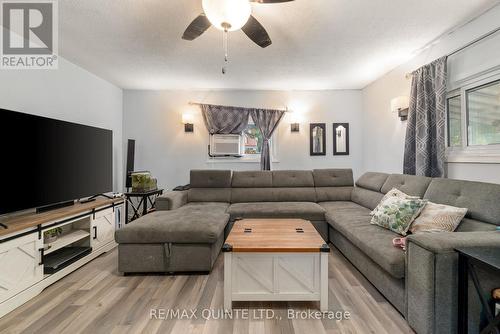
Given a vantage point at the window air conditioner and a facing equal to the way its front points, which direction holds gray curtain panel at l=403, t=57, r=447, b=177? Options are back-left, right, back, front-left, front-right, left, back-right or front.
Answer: front-left

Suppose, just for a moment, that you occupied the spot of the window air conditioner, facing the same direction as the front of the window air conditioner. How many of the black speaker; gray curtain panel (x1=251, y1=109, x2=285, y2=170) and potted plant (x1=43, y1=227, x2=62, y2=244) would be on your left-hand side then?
1

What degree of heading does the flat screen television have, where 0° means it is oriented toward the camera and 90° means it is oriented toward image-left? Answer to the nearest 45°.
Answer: approximately 315°

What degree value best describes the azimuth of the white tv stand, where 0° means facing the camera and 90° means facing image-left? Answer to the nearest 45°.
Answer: approximately 315°

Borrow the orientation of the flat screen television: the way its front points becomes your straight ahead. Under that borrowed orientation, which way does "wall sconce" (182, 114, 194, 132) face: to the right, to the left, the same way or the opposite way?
to the right

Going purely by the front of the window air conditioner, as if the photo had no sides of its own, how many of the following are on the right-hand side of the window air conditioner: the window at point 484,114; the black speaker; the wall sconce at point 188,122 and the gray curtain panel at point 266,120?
2

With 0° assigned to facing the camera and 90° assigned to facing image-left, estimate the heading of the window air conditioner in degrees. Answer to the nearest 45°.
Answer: approximately 0°

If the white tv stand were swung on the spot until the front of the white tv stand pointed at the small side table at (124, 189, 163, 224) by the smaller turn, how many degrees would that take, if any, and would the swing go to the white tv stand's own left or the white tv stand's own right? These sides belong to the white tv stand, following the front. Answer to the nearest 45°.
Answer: approximately 90° to the white tv stand's own left

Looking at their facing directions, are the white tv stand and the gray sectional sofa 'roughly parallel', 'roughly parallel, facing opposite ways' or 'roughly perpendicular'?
roughly perpendicular

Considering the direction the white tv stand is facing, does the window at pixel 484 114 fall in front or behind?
in front

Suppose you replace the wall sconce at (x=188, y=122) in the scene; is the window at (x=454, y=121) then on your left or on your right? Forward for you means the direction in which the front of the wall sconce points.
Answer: on your left

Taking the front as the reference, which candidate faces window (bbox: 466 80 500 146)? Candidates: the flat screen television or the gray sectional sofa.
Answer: the flat screen television

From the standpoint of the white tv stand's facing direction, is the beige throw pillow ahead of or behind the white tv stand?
ahead

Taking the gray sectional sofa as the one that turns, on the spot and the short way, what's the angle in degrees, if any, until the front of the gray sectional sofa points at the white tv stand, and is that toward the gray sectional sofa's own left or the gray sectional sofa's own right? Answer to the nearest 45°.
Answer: approximately 90° to the gray sectional sofa's own right

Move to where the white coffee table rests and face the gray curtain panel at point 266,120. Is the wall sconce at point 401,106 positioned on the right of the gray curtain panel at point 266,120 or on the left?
right
